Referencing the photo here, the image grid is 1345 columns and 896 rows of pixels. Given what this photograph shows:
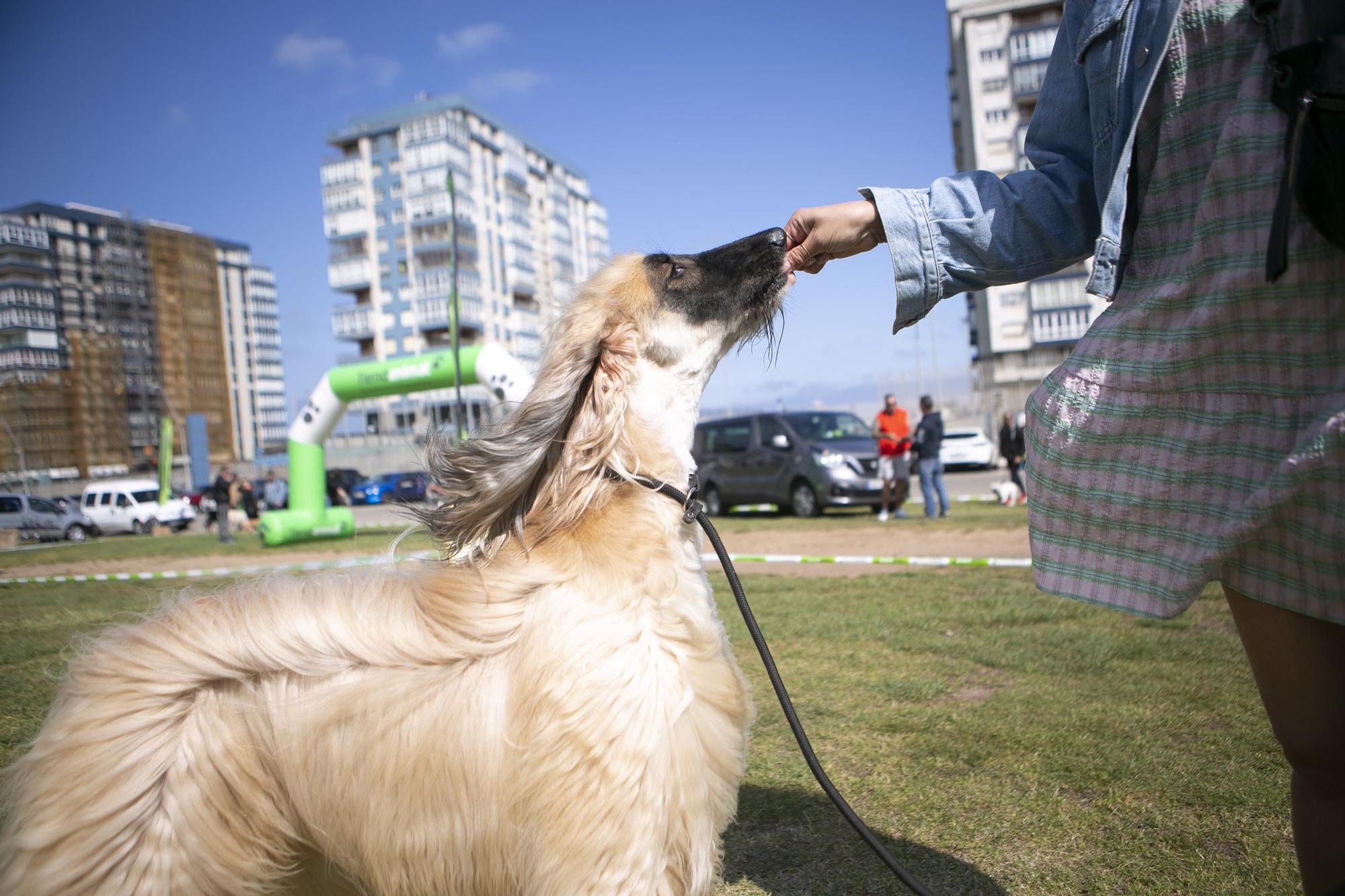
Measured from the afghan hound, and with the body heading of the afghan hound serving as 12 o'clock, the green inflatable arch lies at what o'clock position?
The green inflatable arch is roughly at 9 o'clock from the afghan hound.

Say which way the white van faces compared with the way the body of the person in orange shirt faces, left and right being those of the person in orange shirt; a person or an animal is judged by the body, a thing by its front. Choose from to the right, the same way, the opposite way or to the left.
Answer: to the left

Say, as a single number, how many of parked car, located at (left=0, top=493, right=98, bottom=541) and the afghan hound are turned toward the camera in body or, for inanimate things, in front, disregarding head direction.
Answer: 0

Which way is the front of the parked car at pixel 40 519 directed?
to the viewer's right

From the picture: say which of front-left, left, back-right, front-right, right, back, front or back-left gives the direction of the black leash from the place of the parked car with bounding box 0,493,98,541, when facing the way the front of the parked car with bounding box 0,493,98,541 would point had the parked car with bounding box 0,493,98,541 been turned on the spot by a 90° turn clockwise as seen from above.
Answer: front

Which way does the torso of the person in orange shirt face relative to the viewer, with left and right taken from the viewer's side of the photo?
facing the viewer

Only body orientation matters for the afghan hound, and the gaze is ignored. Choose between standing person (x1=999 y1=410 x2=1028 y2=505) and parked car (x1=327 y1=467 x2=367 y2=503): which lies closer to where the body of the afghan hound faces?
the standing person

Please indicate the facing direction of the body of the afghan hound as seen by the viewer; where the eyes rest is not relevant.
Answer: to the viewer's right

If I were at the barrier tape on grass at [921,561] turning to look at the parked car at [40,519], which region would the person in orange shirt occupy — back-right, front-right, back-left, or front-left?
front-right

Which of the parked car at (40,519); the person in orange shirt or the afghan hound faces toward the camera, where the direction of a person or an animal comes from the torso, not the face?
the person in orange shirt

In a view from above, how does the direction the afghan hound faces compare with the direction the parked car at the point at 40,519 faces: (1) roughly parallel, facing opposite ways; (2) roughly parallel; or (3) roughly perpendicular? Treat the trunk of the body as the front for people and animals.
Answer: roughly parallel

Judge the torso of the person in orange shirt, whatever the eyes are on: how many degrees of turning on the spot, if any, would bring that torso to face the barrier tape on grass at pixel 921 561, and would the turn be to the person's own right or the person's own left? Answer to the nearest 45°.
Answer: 0° — they already face it

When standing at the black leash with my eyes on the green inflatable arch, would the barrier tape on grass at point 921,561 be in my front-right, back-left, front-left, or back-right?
front-right

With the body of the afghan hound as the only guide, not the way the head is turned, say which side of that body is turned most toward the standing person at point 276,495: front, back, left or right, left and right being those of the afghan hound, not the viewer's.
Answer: left

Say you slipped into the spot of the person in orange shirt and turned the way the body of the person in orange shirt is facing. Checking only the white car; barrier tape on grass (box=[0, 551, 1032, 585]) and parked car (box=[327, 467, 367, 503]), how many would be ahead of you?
1
